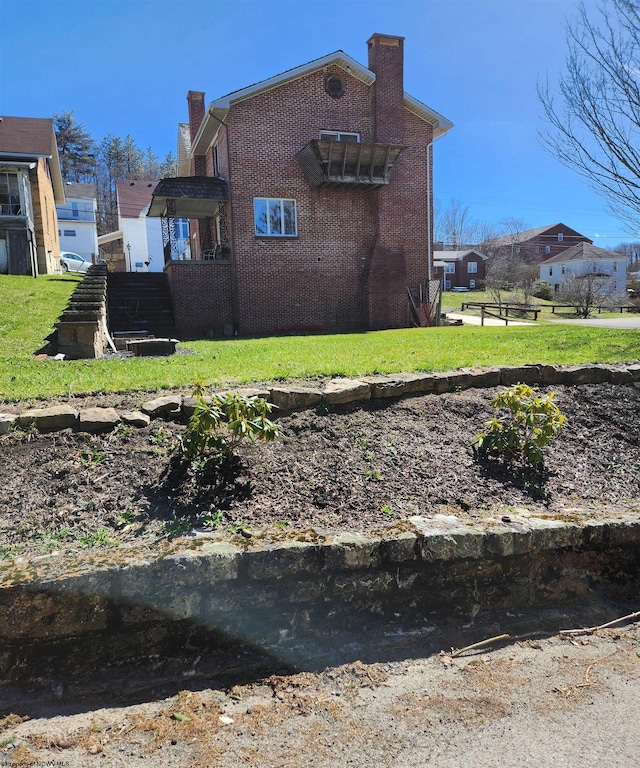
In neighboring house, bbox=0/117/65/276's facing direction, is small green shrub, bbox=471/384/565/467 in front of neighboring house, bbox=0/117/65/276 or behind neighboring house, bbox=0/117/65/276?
in front

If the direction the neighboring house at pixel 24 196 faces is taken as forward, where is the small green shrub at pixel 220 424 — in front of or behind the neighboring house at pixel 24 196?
in front

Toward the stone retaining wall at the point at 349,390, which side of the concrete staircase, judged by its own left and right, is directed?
front

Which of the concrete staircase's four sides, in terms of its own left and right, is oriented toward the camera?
front

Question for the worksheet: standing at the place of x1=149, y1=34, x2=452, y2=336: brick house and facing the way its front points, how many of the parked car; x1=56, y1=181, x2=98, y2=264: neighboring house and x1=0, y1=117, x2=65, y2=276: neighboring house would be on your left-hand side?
0

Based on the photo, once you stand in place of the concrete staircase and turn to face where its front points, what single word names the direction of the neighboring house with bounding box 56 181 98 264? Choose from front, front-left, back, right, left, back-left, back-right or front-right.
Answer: back

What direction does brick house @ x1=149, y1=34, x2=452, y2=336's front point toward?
to the viewer's left

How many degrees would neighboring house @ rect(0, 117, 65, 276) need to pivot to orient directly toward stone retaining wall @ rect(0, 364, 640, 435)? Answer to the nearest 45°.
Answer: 0° — it already faces it

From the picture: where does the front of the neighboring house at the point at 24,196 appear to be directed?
toward the camera

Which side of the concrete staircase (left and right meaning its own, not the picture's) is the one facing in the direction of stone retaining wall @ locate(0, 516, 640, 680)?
front

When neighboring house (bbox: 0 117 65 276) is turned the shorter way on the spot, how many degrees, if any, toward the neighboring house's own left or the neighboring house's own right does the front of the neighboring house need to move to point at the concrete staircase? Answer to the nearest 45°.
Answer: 0° — it already faces it

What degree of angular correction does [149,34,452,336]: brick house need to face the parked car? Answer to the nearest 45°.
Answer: approximately 45° to its right

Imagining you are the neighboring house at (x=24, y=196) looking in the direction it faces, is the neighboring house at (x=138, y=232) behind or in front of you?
behind
